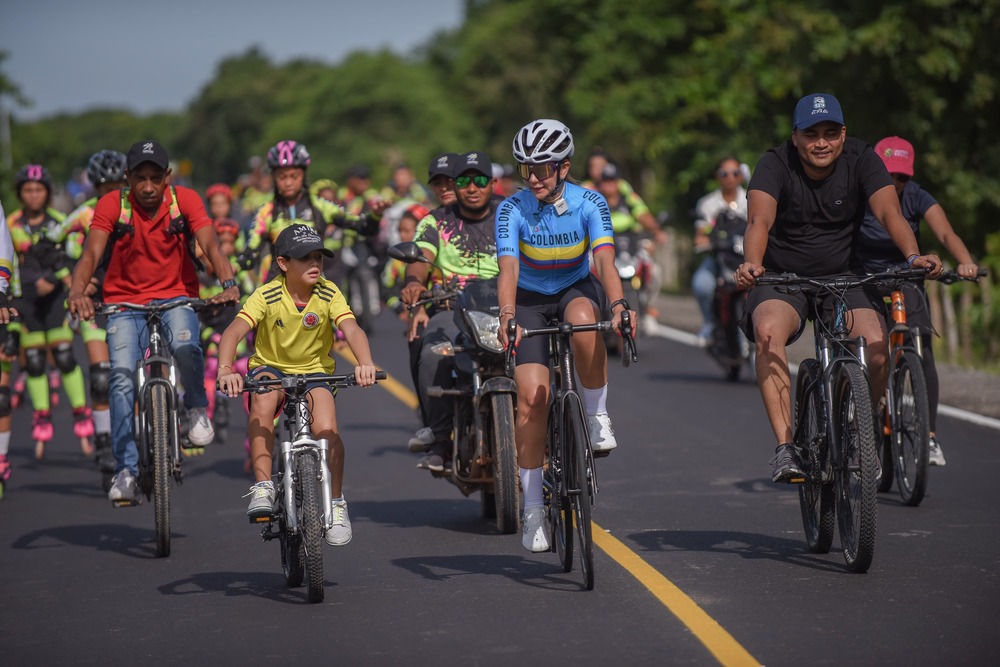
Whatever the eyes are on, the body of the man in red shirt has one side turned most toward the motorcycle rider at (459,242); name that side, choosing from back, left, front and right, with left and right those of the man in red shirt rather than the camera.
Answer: left

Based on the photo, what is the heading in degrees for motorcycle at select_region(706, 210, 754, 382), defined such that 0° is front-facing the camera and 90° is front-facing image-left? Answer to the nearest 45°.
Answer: approximately 0°

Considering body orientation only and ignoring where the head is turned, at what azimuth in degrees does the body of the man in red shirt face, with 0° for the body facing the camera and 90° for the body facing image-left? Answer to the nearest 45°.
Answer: approximately 0°

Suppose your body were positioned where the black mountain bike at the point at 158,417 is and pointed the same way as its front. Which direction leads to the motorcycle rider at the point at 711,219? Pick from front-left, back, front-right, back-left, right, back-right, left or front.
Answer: back-left

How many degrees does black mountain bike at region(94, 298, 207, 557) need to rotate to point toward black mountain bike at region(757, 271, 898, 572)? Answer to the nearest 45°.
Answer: approximately 45° to its left

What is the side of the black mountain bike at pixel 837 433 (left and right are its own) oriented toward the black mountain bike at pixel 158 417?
right

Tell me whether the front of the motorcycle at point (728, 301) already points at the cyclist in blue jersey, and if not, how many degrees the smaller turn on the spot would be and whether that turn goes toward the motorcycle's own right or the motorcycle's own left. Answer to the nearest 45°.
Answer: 0° — it already faces them

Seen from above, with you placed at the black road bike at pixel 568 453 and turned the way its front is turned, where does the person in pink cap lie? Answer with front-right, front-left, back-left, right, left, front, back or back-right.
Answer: back-left

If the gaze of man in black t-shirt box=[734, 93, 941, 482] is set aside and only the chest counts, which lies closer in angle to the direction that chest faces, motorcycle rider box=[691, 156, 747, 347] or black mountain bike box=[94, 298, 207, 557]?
the black mountain bike
